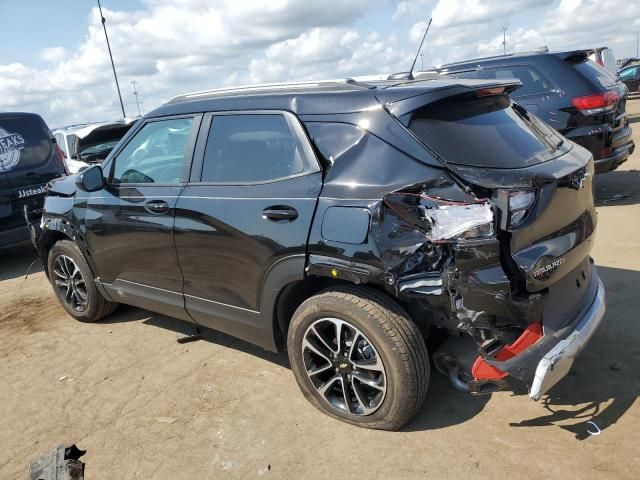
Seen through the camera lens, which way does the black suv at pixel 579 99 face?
facing away from the viewer and to the left of the viewer

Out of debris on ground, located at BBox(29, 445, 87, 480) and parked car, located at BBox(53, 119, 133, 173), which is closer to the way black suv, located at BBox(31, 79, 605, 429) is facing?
the parked car

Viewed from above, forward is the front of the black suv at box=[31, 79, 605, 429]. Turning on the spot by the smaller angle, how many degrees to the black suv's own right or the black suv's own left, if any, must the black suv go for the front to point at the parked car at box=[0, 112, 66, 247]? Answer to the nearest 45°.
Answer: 0° — it already faces it

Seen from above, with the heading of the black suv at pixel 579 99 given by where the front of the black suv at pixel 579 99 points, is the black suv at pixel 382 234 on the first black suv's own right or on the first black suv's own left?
on the first black suv's own left

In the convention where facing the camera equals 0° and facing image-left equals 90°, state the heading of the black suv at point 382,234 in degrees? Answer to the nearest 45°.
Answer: approximately 135°

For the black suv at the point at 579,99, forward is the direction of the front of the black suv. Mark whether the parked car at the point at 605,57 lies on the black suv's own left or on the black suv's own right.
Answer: on the black suv's own right

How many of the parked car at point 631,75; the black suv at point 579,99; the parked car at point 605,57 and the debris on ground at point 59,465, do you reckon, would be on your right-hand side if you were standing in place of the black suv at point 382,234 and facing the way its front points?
3

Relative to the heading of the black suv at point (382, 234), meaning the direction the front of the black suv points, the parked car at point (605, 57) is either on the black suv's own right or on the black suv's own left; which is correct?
on the black suv's own right
